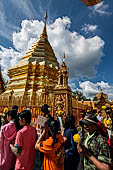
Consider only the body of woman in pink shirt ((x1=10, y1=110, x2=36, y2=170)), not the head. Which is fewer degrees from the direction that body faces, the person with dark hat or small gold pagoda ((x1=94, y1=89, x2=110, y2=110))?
the small gold pagoda

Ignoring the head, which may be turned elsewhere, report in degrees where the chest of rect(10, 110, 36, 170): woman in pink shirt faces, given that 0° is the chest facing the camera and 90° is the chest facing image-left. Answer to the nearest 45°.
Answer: approximately 135°

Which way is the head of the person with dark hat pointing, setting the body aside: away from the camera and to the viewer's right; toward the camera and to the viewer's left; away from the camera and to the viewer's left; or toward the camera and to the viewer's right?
toward the camera and to the viewer's left

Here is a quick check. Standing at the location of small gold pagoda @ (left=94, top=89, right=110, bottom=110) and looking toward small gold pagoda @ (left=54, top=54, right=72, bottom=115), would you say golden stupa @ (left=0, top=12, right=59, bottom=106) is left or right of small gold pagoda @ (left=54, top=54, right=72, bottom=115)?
right

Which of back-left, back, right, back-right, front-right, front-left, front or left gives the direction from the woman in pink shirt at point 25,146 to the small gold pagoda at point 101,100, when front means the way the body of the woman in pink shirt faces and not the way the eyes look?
right

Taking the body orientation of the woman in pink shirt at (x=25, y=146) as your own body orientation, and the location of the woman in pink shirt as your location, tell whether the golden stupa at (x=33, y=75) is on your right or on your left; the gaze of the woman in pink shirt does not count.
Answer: on your right
